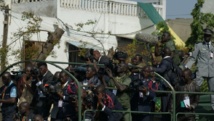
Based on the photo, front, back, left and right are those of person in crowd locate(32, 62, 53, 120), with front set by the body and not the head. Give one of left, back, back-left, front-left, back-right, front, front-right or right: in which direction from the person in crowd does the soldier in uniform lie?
back-left

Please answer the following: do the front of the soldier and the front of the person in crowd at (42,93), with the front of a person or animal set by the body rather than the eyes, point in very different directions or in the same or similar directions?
same or similar directions

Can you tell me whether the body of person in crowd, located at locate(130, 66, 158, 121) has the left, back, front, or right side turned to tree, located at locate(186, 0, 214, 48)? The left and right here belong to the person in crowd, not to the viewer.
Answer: back

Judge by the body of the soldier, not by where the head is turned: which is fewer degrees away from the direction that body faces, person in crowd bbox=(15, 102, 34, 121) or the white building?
the person in crowd

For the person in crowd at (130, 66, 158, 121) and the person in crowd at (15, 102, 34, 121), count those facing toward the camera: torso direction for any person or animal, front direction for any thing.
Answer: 2

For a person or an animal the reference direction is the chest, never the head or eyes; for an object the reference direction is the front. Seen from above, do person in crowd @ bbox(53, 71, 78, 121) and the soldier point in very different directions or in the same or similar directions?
same or similar directions

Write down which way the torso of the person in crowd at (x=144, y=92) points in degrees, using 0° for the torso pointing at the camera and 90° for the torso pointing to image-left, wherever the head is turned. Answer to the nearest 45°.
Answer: approximately 0°

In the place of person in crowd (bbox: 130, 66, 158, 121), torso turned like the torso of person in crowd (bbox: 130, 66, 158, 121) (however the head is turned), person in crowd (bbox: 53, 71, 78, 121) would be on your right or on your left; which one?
on your right

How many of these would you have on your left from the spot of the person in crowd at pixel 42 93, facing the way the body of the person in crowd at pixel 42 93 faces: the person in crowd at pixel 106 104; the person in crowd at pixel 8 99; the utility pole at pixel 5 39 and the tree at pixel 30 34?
1

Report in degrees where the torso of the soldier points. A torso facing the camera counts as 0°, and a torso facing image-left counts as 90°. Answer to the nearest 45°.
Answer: approximately 45°

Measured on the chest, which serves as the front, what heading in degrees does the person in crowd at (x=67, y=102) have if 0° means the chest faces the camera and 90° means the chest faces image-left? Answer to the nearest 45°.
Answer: approximately 45°

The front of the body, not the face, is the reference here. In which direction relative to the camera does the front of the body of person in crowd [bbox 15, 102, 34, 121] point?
toward the camera

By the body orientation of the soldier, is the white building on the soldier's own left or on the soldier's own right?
on the soldier's own right
